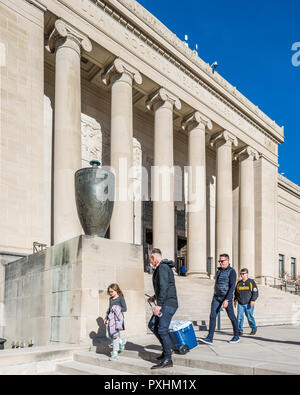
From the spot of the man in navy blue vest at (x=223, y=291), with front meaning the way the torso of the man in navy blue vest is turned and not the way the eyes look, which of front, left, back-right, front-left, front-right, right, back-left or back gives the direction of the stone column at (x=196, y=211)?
back-right

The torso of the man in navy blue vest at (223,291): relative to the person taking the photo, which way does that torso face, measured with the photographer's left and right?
facing the viewer and to the left of the viewer

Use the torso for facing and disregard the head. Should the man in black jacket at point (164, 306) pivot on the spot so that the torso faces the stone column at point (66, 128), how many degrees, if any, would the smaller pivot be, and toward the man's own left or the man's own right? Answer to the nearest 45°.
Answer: approximately 90° to the man's own right

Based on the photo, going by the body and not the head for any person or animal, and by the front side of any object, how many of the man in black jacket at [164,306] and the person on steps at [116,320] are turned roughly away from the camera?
0

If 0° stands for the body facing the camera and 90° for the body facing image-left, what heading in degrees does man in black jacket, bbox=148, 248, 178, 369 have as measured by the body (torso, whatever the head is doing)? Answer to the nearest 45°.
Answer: approximately 90°

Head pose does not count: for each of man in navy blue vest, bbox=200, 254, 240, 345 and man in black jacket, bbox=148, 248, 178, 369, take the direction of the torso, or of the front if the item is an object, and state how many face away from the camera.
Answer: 0
